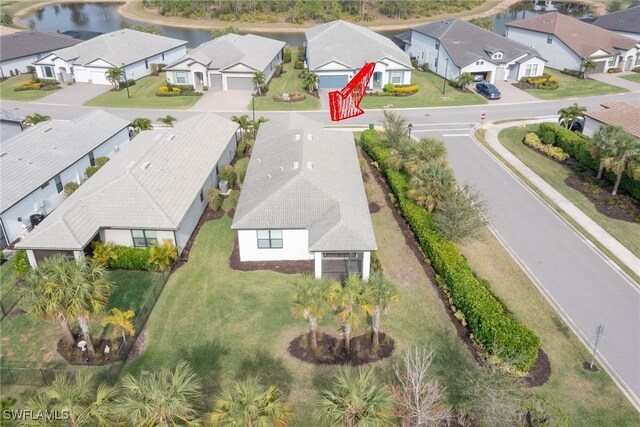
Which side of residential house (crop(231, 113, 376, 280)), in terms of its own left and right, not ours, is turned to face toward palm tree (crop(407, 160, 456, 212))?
right

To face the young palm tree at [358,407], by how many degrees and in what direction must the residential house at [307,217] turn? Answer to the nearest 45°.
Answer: approximately 180°

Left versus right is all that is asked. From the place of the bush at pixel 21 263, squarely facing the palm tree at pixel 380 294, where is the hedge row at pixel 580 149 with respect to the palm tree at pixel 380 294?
left

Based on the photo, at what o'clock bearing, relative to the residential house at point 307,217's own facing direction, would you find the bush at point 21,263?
The bush is roughly at 9 o'clock from the residential house.

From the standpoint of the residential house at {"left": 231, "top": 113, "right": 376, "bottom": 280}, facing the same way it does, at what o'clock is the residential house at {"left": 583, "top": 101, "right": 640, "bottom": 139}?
the residential house at {"left": 583, "top": 101, "right": 640, "bottom": 139} is roughly at 2 o'clock from the residential house at {"left": 231, "top": 113, "right": 376, "bottom": 280}.

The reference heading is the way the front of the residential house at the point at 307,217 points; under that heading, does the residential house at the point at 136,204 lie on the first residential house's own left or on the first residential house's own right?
on the first residential house's own left

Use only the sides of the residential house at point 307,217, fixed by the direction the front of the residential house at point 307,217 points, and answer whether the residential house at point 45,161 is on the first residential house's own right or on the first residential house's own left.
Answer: on the first residential house's own left

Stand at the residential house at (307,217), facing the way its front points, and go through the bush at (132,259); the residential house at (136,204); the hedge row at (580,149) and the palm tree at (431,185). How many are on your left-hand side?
2

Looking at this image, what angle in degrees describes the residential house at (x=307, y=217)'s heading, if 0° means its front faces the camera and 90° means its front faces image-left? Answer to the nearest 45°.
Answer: approximately 180°

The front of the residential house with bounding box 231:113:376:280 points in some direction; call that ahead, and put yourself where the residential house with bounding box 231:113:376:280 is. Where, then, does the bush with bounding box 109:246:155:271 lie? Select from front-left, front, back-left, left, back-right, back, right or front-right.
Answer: left

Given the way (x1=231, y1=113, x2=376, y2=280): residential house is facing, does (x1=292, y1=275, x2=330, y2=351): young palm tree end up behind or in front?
behind

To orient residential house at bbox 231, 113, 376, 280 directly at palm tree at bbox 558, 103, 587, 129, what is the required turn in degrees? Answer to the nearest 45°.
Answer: approximately 45° to its right

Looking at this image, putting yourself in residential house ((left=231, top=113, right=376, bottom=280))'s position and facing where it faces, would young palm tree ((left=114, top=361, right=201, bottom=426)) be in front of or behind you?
behind

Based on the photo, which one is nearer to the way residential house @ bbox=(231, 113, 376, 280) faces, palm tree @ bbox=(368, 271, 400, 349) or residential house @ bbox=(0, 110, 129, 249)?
the residential house

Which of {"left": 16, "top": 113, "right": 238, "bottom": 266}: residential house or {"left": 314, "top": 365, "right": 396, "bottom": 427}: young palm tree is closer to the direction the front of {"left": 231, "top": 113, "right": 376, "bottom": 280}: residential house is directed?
the residential house
